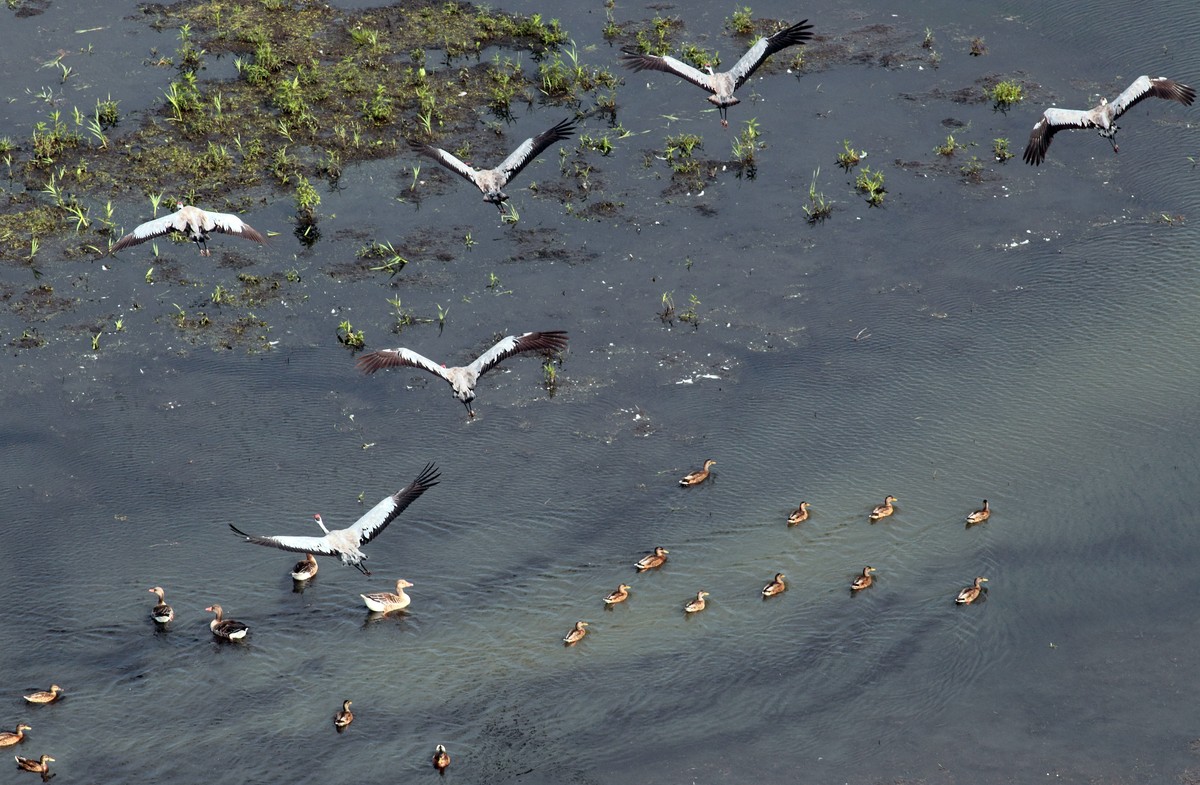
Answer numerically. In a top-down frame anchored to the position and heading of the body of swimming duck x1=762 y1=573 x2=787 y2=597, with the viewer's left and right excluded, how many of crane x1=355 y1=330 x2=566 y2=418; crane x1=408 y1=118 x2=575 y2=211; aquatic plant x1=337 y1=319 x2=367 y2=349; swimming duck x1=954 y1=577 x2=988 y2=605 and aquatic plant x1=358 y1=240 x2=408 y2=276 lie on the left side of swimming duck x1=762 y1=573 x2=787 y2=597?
4

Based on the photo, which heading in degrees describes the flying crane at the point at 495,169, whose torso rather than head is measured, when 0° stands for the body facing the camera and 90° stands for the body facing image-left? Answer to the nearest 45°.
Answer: approximately 180°

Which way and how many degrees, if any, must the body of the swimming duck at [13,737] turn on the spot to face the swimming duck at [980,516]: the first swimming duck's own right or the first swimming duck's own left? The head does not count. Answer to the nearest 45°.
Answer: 0° — it already faces it

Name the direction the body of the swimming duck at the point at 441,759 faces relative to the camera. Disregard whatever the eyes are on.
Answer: away from the camera

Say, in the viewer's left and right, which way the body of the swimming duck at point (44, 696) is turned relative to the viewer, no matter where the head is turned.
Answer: facing to the right of the viewer

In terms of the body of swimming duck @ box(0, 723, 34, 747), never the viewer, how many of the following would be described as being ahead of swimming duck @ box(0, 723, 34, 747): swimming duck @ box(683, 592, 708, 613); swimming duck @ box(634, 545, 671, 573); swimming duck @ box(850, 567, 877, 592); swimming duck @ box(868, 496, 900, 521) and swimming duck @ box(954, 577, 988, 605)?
5

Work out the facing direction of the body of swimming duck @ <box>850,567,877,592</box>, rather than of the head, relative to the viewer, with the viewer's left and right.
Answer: facing away from the viewer and to the right of the viewer

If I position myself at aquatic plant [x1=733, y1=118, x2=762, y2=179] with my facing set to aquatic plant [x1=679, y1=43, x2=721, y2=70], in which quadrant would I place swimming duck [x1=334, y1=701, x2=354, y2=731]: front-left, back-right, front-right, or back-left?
back-left

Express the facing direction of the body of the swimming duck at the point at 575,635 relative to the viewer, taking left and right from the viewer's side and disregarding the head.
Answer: facing away from the viewer and to the right of the viewer

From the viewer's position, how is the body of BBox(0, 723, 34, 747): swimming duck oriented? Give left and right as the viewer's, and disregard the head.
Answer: facing to the right of the viewer

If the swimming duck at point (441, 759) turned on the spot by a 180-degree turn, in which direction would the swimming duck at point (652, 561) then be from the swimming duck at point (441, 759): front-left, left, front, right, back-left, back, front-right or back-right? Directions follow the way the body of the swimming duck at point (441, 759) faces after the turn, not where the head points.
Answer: back-left

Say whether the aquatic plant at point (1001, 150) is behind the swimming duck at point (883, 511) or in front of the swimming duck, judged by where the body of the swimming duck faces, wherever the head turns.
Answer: in front
